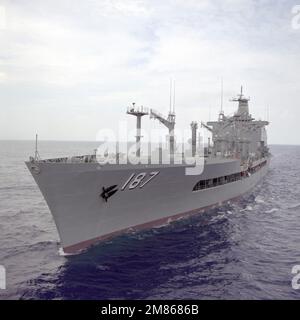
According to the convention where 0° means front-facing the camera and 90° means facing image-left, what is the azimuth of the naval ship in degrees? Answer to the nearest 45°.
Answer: approximately 45°
